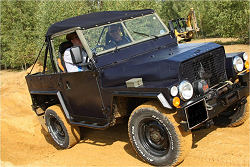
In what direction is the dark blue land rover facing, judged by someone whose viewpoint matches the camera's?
facing the viewer and to the right of the viewer
